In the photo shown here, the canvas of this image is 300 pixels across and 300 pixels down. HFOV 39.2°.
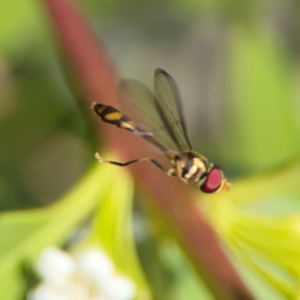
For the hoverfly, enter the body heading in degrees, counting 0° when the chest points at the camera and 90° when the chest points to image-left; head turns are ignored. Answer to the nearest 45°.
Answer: approximately 270°
